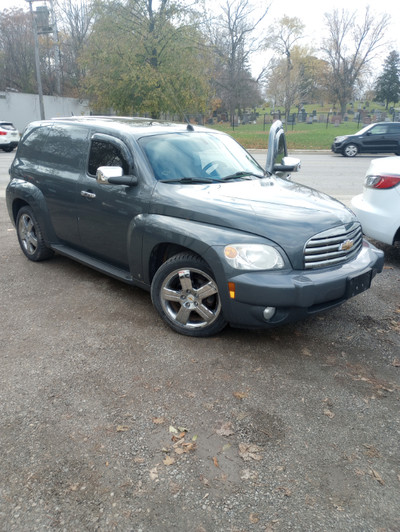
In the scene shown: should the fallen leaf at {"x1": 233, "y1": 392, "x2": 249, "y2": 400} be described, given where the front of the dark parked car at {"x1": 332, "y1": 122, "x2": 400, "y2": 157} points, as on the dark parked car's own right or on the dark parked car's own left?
on the dark parked car's own left

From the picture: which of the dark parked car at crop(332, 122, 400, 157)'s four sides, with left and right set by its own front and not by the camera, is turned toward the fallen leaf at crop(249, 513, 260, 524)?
left

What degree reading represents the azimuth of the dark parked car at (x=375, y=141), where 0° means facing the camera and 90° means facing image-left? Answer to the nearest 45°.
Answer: approximately 90°

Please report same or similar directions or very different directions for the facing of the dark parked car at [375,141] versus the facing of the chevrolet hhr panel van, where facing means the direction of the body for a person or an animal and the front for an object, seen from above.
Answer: very different directions

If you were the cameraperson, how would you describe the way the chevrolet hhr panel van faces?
facing the viewer and to the right of the viewer

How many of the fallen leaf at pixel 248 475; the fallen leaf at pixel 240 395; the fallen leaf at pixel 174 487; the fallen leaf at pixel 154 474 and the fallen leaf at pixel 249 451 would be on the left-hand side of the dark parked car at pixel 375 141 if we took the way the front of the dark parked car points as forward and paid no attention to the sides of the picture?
5

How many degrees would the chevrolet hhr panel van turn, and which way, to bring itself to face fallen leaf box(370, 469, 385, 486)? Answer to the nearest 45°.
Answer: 0° — it already faces it

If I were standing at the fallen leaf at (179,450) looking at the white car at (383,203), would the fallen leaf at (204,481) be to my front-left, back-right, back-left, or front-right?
back-right

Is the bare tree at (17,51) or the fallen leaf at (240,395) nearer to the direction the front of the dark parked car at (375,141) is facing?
the bare tree

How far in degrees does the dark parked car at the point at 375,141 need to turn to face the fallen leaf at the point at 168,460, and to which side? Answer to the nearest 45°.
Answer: approximately 90° to its left

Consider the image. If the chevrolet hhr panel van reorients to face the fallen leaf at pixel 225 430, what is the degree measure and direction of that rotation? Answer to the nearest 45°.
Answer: approximately 45° to its right

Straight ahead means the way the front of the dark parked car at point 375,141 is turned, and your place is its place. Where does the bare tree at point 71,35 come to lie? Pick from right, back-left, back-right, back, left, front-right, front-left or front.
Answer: front-right

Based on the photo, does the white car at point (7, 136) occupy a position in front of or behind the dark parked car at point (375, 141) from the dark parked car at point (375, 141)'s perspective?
in front

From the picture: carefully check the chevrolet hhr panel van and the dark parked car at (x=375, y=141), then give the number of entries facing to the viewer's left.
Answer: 1

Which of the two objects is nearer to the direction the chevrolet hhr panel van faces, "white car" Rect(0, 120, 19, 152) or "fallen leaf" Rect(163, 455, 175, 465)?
the fallen leaf
